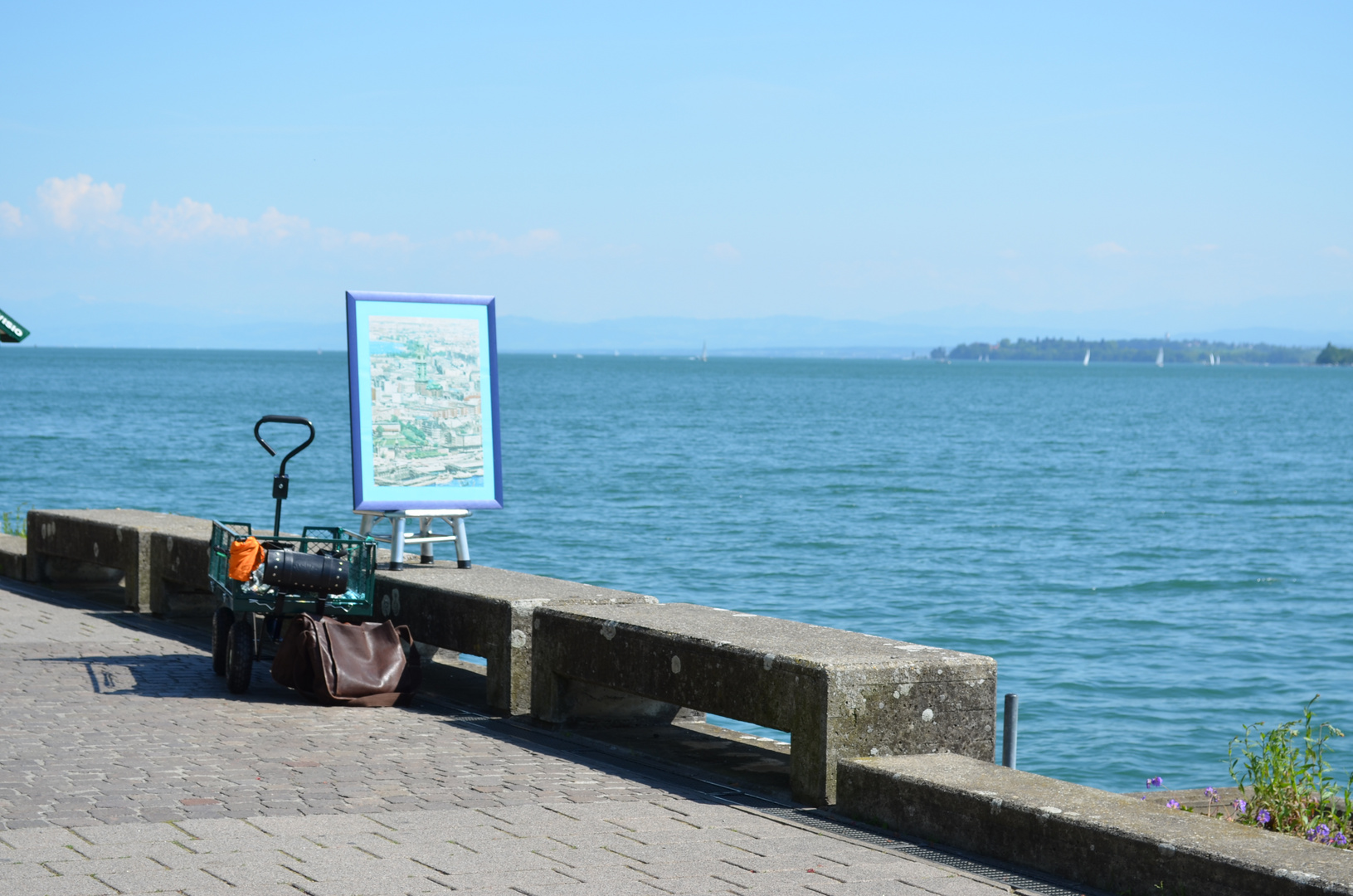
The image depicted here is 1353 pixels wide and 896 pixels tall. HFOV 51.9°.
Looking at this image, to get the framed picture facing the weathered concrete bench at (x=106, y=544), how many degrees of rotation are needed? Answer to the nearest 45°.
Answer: approximately 135° to its right

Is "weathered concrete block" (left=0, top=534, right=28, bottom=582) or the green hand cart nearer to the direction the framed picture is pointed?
the green hand cart

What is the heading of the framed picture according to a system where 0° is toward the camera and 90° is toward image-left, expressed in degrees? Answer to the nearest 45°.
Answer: approximately 0°

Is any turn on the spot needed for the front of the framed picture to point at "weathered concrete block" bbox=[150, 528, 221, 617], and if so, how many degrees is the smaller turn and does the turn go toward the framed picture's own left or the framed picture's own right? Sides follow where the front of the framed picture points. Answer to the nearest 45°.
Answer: approximately 135° to the framed picture's own right

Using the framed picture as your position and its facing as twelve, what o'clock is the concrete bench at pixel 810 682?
The concrete bench is roughly at 11 o'clock from the framed picture.

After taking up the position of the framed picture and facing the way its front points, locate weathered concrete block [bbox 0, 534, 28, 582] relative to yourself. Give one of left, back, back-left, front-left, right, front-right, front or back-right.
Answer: back-right

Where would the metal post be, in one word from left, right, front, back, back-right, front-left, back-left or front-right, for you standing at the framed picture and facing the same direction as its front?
front-left
